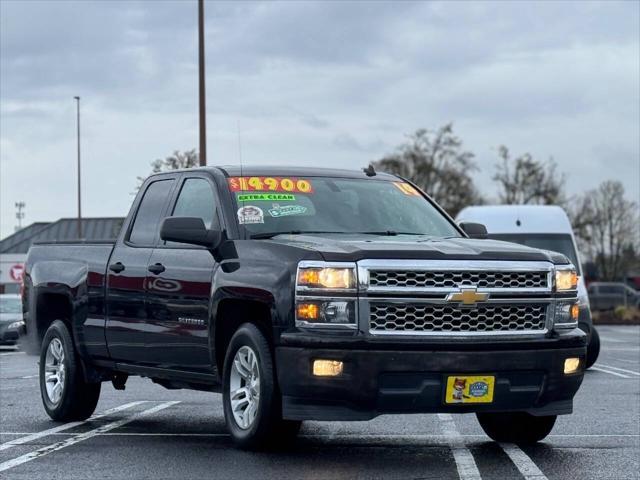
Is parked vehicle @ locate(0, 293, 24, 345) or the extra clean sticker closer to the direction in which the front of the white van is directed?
the extra clean sticker

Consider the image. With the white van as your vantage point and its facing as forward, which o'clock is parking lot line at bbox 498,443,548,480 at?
The parking lot line is roughly at 12 o'clock from the white van.

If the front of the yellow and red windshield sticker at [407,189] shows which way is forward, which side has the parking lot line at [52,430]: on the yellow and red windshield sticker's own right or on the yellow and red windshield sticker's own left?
on the yellow and red windshield sticker's own right

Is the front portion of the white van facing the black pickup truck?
yes

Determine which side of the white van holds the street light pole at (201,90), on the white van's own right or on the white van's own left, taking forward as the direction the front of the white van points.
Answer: on the white van's own right

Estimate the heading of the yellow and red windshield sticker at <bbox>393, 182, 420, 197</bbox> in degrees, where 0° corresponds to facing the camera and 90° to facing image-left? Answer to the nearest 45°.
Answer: approximately 315°

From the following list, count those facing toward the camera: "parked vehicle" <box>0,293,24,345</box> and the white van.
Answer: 2

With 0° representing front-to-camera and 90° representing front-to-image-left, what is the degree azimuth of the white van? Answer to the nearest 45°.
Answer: approximately 0°

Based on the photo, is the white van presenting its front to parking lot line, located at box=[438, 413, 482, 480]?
yes
